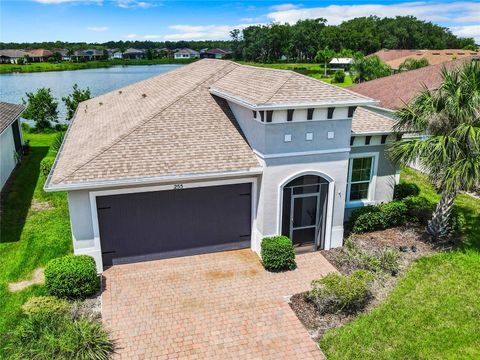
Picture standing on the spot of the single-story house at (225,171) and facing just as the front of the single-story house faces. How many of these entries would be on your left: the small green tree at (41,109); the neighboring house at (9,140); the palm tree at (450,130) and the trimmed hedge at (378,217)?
2

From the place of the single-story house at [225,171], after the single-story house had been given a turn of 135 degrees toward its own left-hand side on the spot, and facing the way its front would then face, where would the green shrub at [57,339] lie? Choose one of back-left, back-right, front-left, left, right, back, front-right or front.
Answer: back

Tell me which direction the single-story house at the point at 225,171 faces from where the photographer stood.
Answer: facing the viewer

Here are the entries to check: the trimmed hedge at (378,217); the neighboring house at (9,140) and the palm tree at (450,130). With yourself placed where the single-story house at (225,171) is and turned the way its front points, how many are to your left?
2

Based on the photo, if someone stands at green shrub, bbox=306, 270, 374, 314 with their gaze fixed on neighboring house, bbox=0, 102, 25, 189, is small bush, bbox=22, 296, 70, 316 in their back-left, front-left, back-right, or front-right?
front-left

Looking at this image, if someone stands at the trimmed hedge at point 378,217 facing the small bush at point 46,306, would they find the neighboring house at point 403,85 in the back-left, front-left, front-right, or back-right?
back-right

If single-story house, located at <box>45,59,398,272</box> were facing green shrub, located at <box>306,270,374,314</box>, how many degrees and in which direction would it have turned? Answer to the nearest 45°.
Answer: approximately 45° to its left

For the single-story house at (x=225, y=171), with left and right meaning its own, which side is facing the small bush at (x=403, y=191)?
left

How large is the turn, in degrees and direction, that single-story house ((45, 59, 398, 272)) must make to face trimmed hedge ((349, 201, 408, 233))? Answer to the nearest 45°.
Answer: approximately 90° to its left

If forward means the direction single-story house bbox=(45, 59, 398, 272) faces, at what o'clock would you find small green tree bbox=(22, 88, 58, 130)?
The small green tree is roughly at 5 o'clock from the single-story house.

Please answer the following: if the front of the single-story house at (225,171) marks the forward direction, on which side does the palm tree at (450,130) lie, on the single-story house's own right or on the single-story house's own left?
on the single-story house's own left
